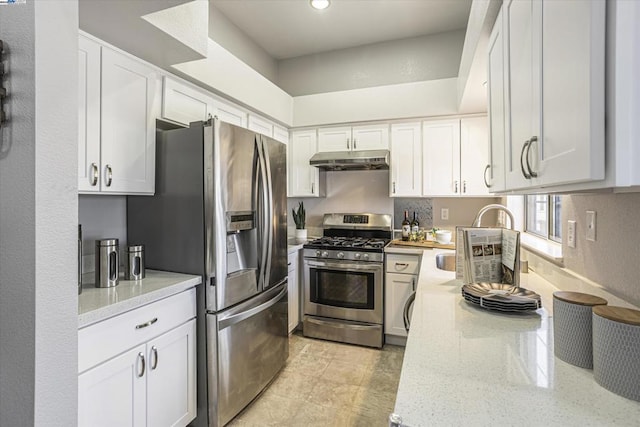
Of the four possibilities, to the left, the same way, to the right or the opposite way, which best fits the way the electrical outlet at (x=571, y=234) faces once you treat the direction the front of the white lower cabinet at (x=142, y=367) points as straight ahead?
the opposite way

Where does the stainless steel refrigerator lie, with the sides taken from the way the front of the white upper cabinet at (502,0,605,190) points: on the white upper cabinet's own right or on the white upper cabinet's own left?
on the white upper cabinet's own right

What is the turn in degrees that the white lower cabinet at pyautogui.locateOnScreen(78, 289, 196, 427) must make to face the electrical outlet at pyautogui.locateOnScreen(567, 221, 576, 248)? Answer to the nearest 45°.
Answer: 0° — it already faces it

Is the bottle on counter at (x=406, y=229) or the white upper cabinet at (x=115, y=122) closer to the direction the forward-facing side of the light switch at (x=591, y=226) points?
the white upper cabinet

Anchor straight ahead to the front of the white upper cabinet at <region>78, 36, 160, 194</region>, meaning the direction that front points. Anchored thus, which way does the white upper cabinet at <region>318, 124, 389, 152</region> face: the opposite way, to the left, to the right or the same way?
to the right

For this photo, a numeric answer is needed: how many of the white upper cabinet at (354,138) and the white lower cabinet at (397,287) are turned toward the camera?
2

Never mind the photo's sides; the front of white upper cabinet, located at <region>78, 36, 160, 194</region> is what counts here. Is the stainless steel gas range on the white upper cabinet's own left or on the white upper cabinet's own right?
on the white upper cabinet's own left

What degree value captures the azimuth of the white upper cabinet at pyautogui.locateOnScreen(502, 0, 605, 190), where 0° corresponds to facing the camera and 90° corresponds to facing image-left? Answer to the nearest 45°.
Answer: approximately 45°
